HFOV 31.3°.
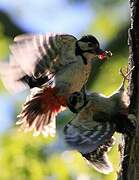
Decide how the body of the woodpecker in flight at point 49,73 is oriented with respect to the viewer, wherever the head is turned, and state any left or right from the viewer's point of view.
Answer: facing to the right of the viewer
